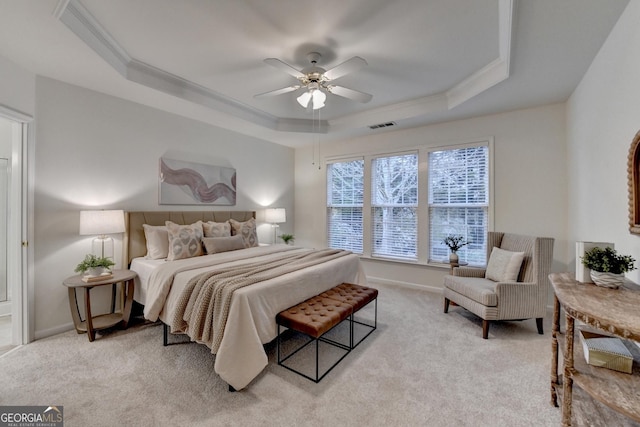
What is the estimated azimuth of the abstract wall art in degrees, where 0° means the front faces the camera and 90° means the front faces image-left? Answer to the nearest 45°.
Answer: approximately 315°

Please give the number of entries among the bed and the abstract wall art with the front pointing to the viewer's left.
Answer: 0

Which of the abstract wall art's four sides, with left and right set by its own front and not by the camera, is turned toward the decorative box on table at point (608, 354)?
front

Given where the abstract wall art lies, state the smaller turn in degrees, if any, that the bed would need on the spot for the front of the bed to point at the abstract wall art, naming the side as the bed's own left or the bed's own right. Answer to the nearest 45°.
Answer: approximately 135° to the bed's own left

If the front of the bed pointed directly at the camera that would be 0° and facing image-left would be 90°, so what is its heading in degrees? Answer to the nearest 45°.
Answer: approximately 315°

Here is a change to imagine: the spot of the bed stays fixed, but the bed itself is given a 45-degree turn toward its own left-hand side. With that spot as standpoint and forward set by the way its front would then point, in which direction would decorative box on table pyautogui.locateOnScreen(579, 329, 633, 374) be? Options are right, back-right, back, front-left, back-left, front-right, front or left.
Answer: front-right

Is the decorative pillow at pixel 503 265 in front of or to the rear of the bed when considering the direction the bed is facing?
in front

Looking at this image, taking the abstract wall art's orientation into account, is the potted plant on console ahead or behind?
ahead

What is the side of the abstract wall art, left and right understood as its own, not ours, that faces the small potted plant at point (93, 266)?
right

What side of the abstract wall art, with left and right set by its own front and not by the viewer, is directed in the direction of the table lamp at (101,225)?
right

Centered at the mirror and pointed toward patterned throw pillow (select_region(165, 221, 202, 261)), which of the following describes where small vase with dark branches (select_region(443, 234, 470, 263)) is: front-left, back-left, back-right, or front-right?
front-right

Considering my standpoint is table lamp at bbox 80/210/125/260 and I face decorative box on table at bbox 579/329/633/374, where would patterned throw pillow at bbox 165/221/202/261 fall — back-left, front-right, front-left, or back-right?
front-left

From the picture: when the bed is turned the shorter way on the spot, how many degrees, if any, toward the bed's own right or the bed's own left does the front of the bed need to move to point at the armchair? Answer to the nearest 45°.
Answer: approximately 45° to the bed's own left
